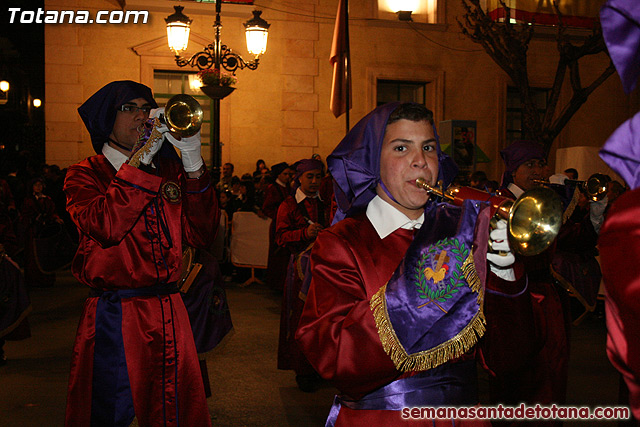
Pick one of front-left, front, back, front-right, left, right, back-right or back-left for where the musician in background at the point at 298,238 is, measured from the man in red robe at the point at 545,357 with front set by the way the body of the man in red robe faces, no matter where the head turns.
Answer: back

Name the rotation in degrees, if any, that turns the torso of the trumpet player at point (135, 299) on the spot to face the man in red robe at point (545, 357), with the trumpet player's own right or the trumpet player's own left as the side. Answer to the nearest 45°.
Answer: approximately 45° to the trumpet player's own left

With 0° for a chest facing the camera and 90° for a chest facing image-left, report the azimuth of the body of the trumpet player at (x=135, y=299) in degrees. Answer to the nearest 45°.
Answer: approximately 315°

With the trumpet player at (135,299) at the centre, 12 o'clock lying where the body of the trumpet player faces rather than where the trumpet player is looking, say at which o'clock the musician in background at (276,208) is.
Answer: The musician in background is roughly at 8 o'clock from the trumpet player.

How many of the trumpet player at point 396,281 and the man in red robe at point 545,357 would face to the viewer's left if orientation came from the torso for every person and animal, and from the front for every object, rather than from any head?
0

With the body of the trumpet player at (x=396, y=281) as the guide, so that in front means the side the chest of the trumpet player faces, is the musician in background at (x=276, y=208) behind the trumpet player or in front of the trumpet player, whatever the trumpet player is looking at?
behind

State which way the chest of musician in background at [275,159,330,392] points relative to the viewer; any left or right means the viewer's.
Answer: facing the viewer and to the right of the viewer

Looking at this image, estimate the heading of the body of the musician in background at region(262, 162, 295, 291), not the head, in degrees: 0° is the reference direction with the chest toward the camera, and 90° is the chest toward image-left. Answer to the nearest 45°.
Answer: approximately 315°

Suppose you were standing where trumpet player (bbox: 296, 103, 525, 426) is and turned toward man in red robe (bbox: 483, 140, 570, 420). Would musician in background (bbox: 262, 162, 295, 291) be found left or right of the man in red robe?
left
